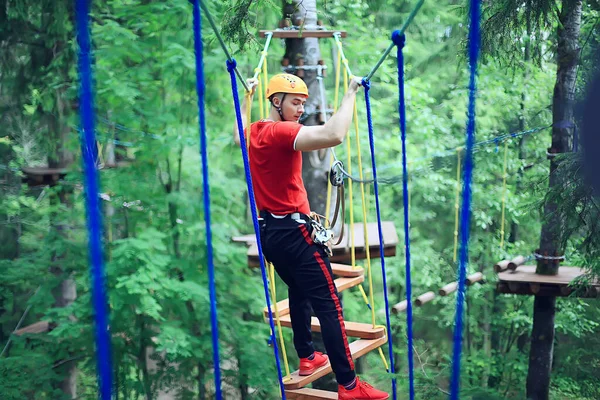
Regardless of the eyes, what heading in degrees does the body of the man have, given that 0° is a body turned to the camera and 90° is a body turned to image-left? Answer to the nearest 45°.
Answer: approximately 225°

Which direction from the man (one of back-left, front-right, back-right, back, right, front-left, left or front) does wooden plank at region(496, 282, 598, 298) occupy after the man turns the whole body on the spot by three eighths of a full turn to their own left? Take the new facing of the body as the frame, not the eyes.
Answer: back-right

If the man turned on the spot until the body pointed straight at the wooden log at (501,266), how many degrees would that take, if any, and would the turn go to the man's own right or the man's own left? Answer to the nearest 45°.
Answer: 0° — they already face it

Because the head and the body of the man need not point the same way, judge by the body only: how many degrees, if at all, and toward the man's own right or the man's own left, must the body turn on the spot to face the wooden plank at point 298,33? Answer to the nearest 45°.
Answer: approximately 45° to the man's own left

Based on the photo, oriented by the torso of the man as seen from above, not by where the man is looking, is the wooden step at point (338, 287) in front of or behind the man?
in front

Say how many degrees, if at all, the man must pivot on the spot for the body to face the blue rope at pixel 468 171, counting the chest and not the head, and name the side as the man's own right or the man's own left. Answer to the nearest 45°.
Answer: approximately 90° to the man's own right

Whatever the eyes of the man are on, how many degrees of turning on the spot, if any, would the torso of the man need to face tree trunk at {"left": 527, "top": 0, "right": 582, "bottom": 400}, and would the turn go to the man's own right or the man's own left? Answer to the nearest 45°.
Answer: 0° — they already face it

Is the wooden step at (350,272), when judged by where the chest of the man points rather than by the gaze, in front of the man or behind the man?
in front

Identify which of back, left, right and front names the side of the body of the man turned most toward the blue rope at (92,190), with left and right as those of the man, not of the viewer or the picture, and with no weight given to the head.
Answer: back

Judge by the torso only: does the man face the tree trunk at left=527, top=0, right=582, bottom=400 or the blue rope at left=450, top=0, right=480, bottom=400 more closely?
the tree trunk
